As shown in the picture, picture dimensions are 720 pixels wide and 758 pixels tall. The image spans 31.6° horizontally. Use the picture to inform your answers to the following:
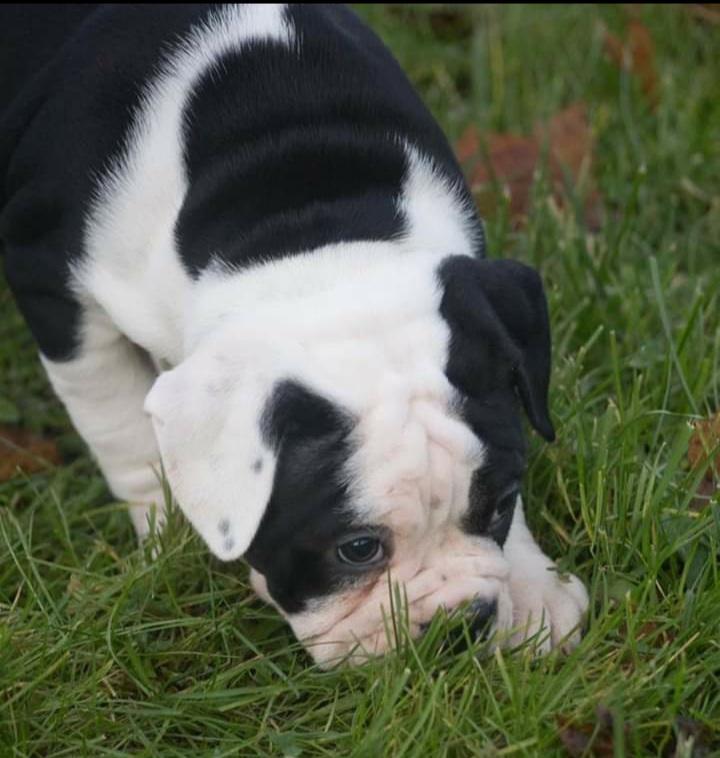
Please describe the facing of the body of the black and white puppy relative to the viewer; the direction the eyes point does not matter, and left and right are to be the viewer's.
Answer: facing the viewer and to the right of the viewer

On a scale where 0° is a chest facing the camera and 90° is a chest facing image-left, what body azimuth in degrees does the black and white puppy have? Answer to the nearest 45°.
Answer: approximately 315°
